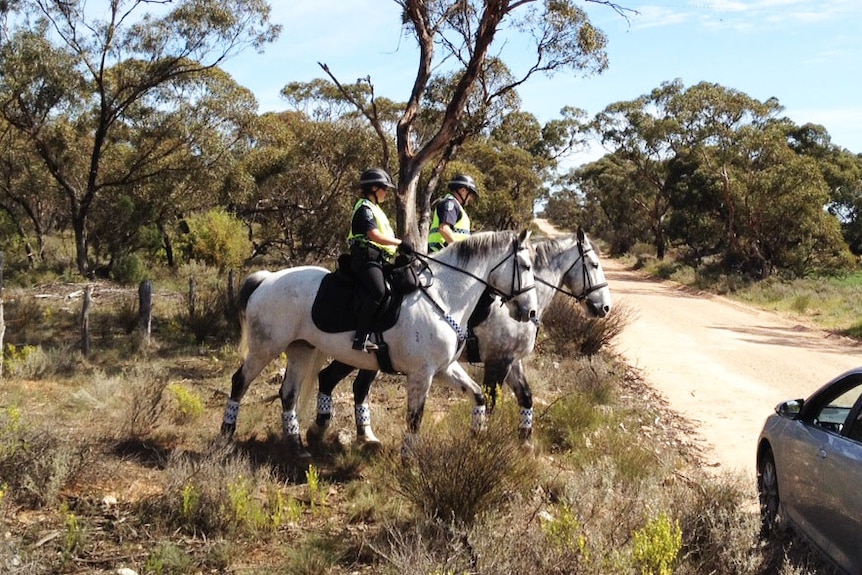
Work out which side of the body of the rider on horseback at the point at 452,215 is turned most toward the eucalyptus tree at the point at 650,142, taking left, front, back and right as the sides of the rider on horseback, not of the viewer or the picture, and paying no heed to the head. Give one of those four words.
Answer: left

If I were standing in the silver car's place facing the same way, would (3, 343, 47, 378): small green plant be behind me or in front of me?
in front

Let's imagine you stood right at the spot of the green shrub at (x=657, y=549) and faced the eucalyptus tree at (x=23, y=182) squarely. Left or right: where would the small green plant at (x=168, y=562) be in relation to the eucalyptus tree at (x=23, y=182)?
left

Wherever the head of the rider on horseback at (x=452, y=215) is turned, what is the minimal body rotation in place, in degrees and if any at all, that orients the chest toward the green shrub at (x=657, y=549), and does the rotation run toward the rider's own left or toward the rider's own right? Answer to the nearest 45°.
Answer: approximately 90° to the rider's own right

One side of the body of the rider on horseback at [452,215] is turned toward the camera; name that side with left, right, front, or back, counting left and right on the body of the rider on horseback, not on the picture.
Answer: right

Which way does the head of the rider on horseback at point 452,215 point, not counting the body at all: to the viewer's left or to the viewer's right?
to the viewer's right

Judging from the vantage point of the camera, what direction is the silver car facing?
facing away from the viewer and to the left of the viewer

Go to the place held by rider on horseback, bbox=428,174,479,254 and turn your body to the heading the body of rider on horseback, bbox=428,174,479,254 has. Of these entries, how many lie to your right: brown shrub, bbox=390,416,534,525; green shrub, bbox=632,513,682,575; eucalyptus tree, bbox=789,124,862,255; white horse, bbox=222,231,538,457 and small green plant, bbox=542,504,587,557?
4

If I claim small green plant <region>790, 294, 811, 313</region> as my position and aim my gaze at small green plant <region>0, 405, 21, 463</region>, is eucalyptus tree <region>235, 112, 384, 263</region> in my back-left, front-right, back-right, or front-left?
front-right

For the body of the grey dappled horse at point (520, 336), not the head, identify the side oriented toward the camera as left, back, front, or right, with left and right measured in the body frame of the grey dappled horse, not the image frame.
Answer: right

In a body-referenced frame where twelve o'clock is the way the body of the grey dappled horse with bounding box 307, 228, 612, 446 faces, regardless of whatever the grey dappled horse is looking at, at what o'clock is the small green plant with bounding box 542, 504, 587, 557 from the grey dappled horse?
The small green plant is roughly at 3 o'clock from the grey dappled horse.

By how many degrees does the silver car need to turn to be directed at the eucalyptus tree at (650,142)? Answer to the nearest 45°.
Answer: approximately 45° to its right

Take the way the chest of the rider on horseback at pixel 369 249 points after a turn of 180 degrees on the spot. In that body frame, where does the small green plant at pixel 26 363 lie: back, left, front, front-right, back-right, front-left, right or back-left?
front-right

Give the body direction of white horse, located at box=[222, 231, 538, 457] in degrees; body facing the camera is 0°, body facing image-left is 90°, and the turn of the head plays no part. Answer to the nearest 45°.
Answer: approximately 270°

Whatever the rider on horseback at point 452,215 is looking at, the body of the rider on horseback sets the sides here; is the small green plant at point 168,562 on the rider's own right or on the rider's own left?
on the rider's own right

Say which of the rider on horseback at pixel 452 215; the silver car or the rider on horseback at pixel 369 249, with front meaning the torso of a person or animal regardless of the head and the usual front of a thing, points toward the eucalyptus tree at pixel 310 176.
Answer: the silver car

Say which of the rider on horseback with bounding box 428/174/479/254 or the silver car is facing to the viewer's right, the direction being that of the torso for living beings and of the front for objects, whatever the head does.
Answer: the rider on horseback

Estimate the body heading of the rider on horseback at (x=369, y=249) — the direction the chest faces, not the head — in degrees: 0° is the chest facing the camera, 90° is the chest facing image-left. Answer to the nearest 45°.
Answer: approximately 270°
